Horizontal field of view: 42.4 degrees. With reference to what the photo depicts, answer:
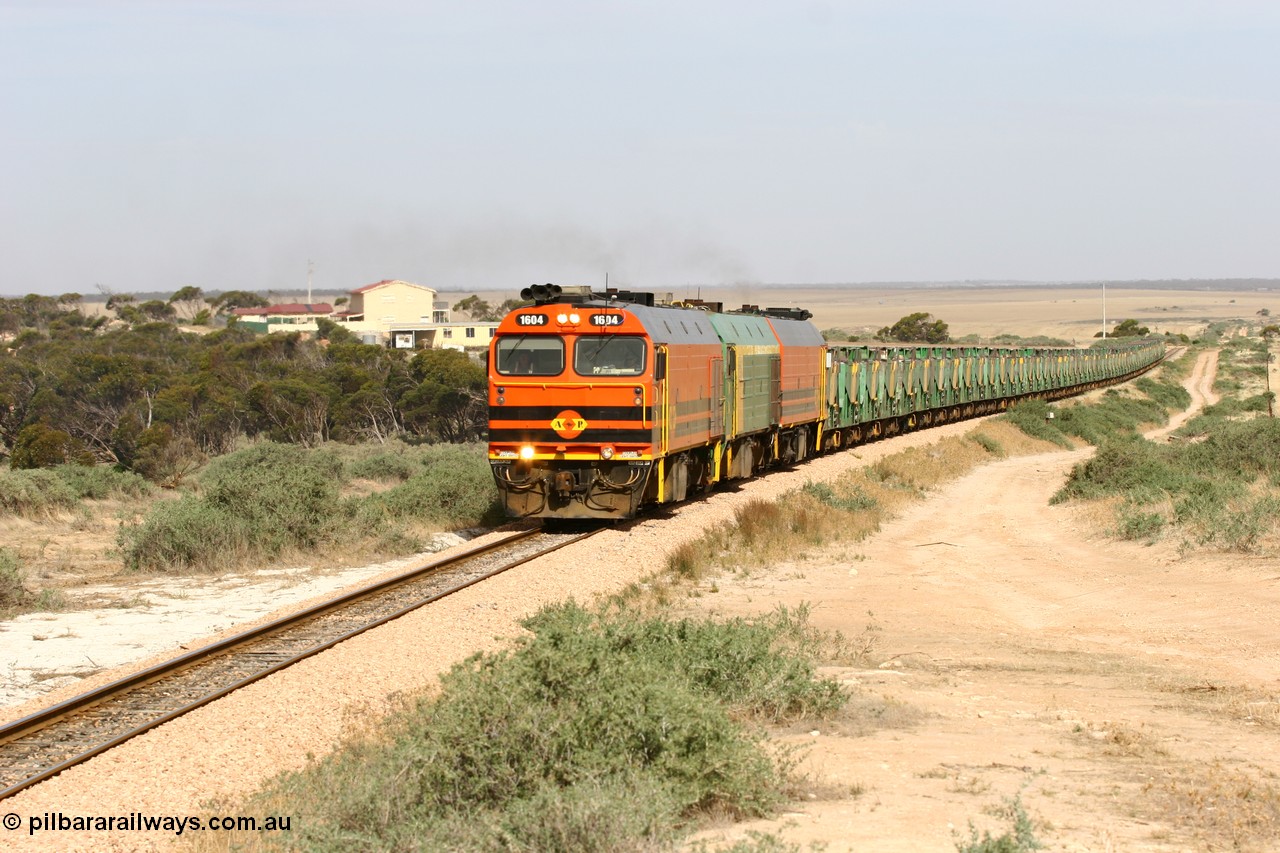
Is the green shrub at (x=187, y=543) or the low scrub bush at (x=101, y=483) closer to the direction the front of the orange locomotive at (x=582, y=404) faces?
the green shrub

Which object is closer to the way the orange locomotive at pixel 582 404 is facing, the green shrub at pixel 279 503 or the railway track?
the railway track

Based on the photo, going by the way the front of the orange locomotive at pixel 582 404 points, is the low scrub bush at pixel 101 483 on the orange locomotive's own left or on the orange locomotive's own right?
on the orange locomotive's own right

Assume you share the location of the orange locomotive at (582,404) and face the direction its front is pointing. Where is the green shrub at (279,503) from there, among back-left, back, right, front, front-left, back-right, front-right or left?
right

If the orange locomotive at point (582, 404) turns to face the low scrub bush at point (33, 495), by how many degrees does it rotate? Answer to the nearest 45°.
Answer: approximately 135° to its right

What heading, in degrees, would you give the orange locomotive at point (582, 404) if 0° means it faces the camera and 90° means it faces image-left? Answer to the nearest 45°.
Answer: approximately 0°

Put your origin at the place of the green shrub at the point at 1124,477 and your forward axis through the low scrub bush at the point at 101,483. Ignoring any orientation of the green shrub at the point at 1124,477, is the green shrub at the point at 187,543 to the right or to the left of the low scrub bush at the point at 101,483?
left
